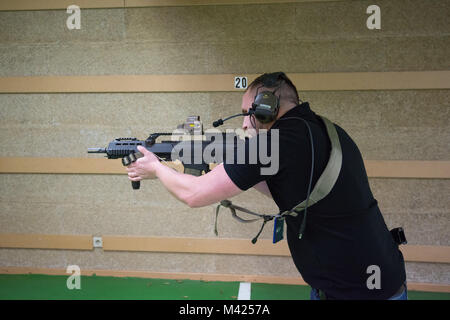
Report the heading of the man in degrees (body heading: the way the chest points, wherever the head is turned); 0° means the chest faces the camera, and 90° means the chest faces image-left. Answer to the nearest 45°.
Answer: approximately 90°

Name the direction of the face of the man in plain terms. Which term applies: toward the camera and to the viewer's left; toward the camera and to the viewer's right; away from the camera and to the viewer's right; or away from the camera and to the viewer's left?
away from the camera and to the viewer's left
